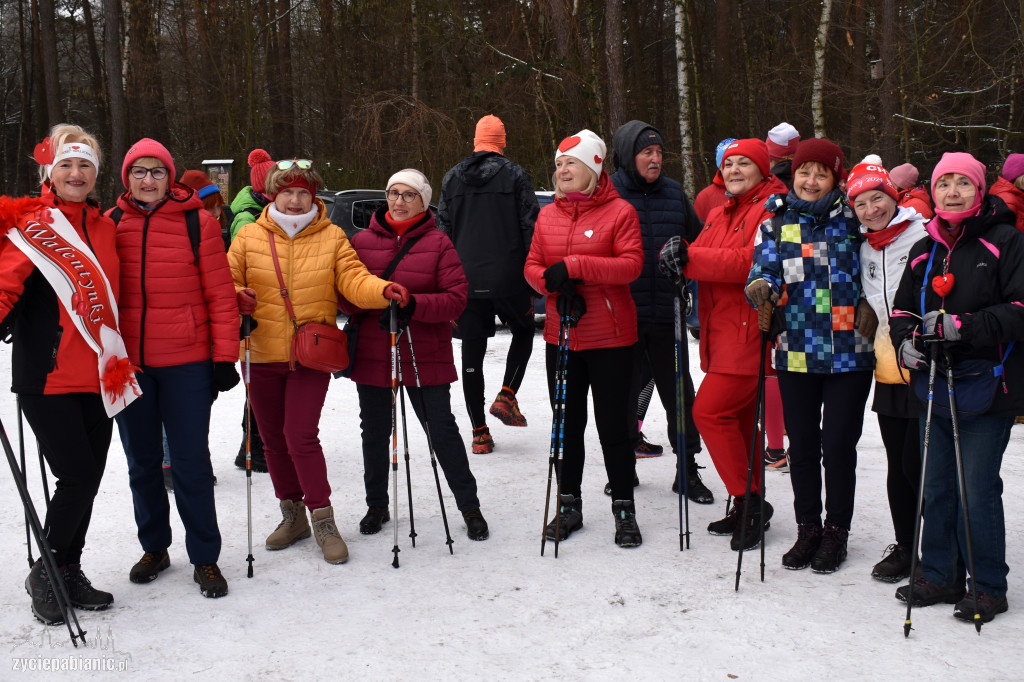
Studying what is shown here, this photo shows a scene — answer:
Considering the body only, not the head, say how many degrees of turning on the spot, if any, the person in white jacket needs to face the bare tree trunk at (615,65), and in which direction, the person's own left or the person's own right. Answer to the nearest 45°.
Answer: approximately 135° to the person's own right

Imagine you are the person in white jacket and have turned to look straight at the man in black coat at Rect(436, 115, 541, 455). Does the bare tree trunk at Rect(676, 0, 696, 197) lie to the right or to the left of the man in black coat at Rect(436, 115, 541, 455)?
right

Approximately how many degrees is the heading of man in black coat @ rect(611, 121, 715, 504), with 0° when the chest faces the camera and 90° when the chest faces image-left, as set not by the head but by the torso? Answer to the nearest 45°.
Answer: approximately 315°

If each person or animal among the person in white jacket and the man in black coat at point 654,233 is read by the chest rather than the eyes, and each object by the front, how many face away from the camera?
0

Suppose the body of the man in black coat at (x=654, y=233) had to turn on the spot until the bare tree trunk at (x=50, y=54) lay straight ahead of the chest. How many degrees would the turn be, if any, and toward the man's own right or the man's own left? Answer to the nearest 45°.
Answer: approximately 180°

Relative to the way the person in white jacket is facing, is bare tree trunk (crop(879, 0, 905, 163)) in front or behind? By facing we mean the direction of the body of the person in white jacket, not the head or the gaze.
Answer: behind

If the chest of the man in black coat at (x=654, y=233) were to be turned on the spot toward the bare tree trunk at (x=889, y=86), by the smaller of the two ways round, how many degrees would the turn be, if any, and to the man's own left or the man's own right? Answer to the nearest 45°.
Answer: approximately 135° to the man's own left

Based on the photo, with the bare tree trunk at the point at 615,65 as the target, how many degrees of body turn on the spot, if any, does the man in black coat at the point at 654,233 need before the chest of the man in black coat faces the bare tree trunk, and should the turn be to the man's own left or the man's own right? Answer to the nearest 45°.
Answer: approximately 135° to the man's own left

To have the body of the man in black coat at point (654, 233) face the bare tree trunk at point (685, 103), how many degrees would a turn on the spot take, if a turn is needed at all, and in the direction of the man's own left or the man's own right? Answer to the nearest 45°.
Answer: approximately 135° to the man's own left

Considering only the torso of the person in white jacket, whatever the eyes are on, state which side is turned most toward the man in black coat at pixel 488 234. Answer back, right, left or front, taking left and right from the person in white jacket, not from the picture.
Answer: right

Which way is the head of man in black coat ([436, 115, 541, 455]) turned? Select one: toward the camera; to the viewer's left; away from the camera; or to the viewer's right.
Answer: away from the camera
